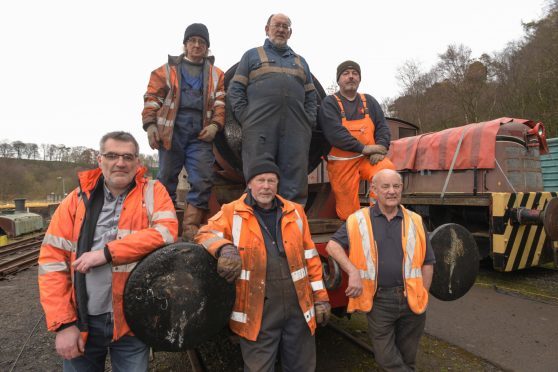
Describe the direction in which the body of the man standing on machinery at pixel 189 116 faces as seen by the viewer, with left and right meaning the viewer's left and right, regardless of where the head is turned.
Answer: facing the viewer

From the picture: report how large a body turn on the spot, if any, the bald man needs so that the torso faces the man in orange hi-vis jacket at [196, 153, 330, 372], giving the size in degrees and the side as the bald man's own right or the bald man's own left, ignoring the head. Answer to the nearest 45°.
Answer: approximately 45° to the bald man's own right

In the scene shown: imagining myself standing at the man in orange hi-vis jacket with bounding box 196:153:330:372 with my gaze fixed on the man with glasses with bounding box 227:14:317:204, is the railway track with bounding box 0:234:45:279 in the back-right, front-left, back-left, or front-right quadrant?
front-left

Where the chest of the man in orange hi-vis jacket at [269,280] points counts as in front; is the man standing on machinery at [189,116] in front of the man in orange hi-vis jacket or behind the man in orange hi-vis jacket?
behind

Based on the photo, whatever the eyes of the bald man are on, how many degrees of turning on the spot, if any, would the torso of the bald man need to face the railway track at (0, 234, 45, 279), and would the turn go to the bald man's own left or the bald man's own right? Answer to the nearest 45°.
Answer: approximately 135° to the bald man's own right

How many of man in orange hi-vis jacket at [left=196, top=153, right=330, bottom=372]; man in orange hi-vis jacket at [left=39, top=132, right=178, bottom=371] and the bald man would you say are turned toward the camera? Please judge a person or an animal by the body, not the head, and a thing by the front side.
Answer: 3

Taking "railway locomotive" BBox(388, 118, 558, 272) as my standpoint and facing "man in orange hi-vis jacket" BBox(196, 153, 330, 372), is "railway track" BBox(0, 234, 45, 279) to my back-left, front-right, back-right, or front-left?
front-right

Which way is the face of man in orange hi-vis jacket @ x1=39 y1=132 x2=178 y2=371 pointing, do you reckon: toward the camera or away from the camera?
toward the camera

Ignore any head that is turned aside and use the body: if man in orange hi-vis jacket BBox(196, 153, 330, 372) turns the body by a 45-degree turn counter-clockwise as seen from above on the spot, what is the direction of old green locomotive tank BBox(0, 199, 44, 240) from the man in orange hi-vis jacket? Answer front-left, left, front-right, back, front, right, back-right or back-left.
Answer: back

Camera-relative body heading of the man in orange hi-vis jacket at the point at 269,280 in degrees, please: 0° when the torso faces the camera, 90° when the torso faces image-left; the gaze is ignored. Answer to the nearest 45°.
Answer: approximately 0°

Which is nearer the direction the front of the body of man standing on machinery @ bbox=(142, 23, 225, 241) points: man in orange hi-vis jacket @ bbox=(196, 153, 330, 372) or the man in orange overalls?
the man in orange hi-vis jacket
